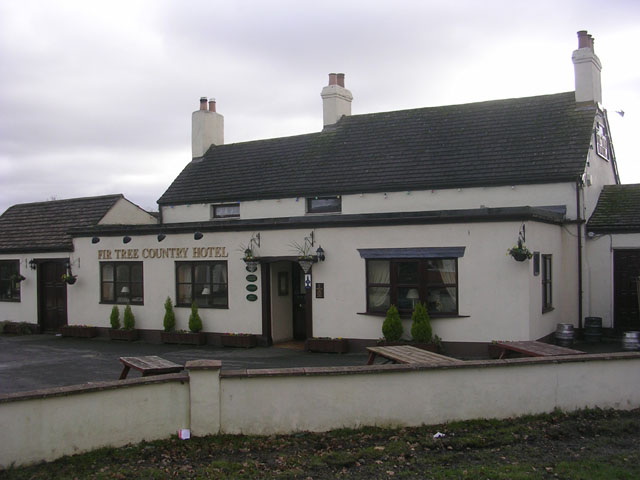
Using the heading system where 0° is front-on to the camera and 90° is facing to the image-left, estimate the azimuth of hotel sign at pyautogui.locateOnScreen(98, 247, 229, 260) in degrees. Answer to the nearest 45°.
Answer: approximately 0°

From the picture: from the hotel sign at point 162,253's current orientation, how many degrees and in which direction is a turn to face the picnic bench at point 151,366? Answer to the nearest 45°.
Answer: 0° — it already faces it

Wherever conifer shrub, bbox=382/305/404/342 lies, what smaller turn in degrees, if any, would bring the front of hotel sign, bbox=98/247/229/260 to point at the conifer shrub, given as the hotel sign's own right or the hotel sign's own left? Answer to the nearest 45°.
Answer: approximately 45° to the hotel sign's own left

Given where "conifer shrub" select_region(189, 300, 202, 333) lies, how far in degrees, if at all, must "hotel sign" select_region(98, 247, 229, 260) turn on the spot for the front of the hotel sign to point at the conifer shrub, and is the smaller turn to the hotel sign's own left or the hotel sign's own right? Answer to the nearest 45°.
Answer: approximately 45° to the hotel sign's own left

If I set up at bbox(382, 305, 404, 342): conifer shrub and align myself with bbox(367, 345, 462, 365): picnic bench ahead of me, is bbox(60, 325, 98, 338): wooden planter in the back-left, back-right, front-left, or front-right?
back-right

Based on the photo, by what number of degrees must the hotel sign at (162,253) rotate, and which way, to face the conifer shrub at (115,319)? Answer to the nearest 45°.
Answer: approximately 135° to its right

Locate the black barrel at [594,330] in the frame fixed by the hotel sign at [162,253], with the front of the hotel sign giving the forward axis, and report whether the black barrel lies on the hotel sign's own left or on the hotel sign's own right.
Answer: on the hotel sign's own left
